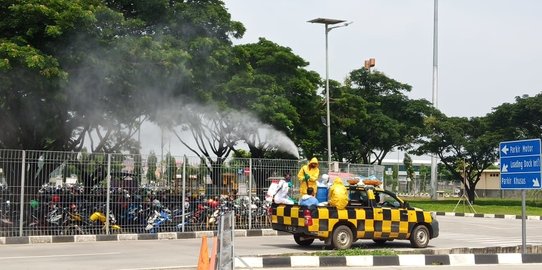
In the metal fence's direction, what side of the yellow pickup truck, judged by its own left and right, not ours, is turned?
left

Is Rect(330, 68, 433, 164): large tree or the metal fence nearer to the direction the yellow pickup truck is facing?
the large tree

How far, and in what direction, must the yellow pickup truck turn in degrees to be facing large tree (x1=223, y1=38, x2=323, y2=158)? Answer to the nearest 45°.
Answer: approximately 45° to its left

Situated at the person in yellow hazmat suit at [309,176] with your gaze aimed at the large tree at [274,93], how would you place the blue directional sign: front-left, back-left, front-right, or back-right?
back-right

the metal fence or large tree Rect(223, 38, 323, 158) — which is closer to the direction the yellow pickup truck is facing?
the large tree

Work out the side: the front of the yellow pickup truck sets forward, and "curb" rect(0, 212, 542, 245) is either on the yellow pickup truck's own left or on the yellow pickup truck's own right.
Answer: on the yellow pickup truck's own left

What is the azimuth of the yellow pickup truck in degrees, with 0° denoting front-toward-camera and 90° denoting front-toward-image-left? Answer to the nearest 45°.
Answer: approximately 225°
